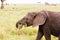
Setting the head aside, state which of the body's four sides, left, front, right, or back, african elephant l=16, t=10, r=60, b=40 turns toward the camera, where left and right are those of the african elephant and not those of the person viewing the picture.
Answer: left
